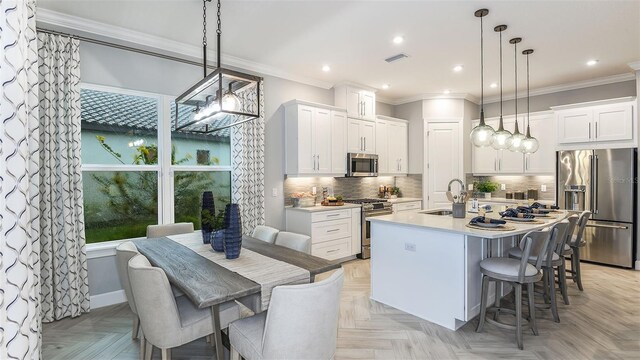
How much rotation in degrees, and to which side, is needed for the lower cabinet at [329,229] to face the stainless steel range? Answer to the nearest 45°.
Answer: approximately 90° to its left

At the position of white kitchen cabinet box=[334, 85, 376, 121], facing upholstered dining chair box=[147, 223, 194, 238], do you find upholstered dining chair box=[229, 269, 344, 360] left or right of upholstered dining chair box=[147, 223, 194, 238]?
left

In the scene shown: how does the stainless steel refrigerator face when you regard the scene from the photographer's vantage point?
facing the viewer and to the left of the viewer

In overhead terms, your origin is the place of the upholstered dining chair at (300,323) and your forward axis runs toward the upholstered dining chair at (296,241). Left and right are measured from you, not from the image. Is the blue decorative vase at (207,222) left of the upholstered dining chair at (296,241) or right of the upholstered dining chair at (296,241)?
left

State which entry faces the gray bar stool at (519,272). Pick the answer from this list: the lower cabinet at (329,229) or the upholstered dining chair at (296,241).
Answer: the lower cabinet

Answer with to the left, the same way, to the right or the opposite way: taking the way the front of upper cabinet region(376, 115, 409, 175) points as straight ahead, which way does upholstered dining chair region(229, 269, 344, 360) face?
the opposite way

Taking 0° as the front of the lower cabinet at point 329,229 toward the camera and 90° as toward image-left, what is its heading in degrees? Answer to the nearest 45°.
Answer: approximately 315°

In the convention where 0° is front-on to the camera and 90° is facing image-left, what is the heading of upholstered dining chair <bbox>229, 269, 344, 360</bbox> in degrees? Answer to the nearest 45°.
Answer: approximately 135°

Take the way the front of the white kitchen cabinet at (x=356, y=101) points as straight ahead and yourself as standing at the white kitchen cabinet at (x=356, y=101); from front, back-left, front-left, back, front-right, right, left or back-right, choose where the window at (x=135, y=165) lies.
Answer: right

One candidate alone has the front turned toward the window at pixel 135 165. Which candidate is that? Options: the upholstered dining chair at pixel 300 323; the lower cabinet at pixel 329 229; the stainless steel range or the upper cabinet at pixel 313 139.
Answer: the upholstered dining chair

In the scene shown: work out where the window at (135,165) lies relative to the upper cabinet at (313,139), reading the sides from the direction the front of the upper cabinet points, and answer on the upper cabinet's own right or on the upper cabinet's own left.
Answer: on the upper cabinet's own right

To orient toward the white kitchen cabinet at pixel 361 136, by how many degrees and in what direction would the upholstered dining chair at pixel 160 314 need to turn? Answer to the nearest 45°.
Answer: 0° — it already faces it

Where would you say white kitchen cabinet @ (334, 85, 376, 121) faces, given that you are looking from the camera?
facing the viewer and to the right of the viewer

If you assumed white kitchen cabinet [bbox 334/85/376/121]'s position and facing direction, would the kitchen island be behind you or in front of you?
in front

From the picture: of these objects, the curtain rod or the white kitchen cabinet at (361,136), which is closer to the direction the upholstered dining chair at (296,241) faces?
the curtain rod
